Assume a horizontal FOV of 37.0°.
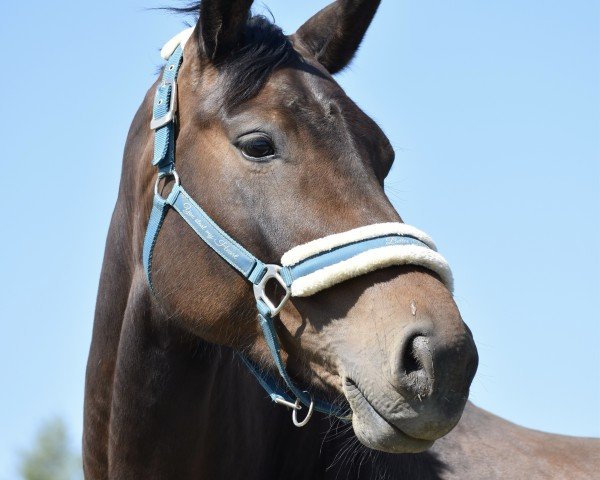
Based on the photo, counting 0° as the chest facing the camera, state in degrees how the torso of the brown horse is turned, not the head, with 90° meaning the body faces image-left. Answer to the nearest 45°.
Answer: approximately 45°
